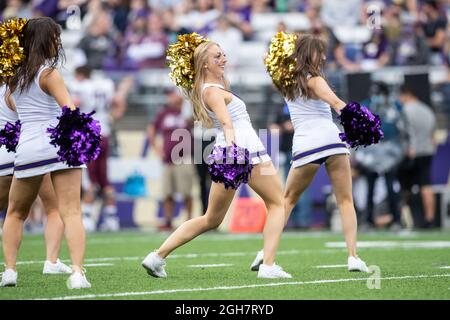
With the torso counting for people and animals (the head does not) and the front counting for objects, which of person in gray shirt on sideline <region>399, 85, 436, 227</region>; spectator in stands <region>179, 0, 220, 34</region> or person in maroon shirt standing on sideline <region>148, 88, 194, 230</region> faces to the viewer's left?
person in gray shirt on sideline <region>399, 85, 436, 227</region>

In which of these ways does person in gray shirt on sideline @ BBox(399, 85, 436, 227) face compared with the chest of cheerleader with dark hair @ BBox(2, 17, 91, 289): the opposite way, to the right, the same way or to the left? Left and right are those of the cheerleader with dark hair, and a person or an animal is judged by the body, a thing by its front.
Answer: to the left

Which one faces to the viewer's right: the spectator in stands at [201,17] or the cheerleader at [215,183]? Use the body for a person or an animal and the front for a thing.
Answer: the cheerleader

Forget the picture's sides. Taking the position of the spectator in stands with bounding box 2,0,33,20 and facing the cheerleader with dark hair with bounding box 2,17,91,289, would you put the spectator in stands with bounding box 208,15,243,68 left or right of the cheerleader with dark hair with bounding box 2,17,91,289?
left

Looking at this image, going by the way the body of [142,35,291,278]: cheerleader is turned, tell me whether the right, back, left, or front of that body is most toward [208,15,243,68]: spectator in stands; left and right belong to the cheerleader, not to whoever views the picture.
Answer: left

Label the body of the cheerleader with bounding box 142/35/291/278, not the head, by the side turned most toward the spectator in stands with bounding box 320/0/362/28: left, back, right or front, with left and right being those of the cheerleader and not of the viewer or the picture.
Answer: left

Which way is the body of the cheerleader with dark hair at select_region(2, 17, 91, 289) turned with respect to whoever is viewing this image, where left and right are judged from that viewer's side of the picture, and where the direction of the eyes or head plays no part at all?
facing away from the viewer and to the right of the viewer

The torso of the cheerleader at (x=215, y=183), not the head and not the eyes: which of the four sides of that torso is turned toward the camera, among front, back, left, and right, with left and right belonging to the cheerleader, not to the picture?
right
